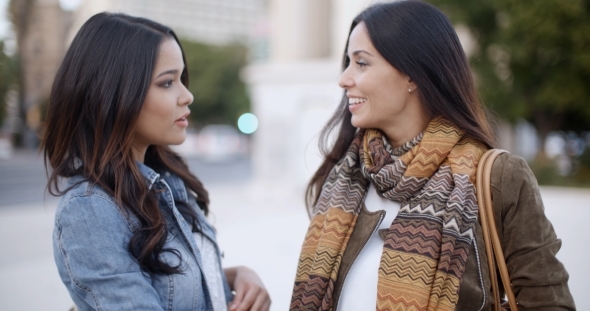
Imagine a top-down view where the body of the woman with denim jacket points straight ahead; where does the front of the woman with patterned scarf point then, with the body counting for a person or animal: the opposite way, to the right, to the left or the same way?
the opposite way

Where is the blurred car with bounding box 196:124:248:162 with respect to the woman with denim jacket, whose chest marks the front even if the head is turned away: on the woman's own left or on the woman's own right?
on the woman's own left

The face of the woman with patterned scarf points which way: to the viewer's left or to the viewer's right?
to the viewer's left

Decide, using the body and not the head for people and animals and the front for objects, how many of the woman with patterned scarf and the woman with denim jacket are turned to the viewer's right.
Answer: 1

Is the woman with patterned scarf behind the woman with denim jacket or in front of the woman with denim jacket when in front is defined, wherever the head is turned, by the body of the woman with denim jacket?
in front

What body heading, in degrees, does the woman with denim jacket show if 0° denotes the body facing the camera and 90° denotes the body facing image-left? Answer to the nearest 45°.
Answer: approximately 270°

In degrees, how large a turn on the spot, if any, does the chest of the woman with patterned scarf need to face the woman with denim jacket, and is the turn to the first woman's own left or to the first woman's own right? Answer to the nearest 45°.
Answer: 0° — they already face them

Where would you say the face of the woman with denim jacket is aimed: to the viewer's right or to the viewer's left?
to the viewer's right

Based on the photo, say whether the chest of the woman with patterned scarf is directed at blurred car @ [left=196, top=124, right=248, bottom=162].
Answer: no

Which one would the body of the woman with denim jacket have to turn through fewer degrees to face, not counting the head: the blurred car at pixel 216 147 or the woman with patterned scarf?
the woman with patterned scarf

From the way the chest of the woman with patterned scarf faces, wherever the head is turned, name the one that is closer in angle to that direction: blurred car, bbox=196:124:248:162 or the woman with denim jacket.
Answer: the woman with denim jacket

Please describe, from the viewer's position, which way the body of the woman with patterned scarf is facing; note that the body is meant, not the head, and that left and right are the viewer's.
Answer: facing the viewer and to the left of the viewer
